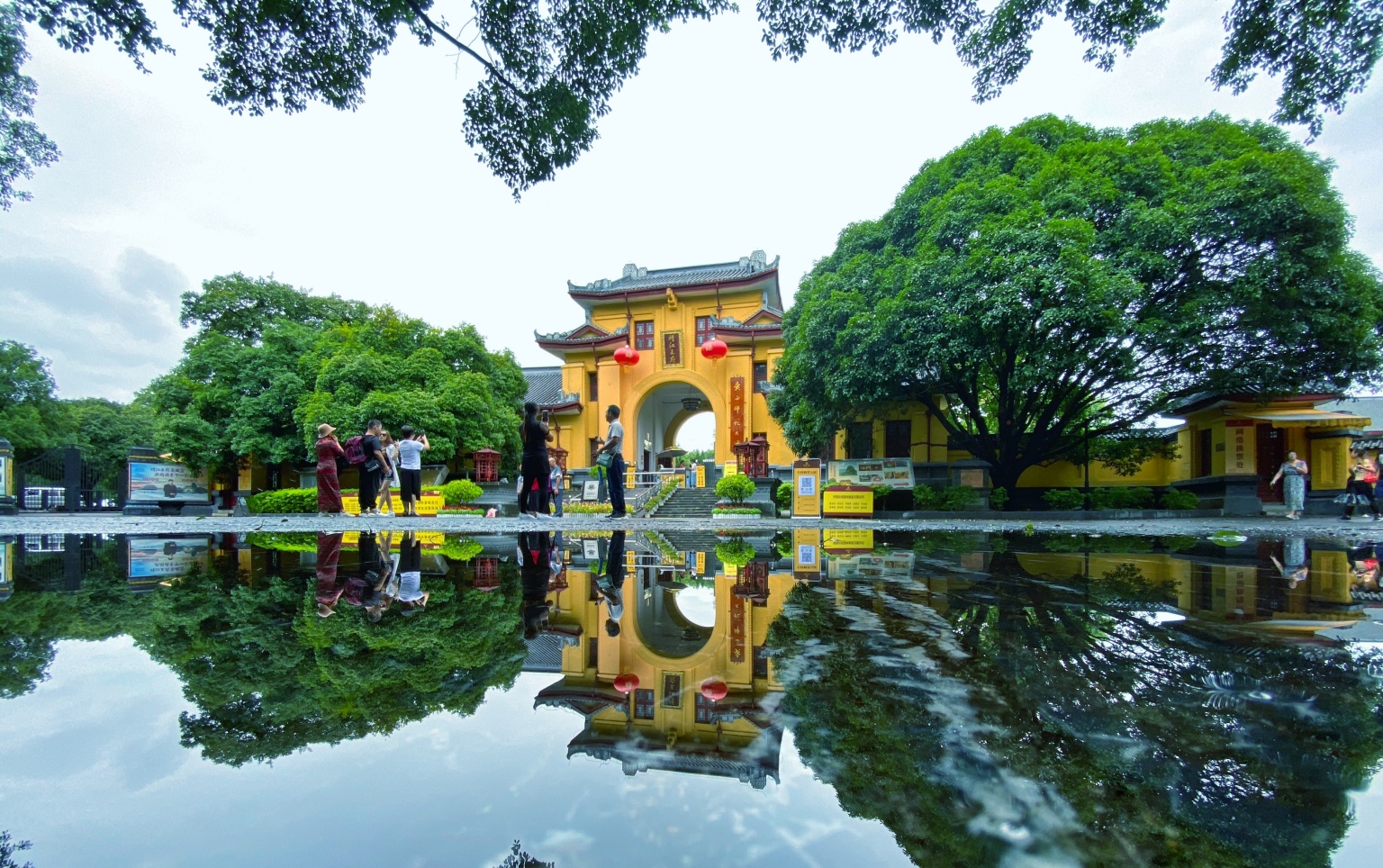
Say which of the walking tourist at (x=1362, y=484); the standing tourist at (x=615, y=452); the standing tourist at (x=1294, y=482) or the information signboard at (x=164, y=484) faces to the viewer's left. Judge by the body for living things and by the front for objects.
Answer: the standing tourist at (x=615, y=452)

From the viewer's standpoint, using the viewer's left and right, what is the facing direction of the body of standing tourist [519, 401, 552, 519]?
facing away from the viewer

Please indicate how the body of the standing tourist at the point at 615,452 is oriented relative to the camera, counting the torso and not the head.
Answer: to the viewer's left

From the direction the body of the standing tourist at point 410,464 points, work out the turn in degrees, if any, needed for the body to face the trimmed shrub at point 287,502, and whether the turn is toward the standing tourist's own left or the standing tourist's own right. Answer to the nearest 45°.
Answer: approximately 45° to the standing tourist's own left

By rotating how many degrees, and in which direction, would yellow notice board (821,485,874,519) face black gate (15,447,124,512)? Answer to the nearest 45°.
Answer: approximately 90° to its right

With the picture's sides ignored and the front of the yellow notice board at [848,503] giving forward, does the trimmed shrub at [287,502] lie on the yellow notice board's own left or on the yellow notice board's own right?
on the yellow notice board's own right

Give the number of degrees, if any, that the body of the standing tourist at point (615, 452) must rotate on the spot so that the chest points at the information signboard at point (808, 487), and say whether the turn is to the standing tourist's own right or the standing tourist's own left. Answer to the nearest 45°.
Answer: approximately 135° to the standing tourist's own right

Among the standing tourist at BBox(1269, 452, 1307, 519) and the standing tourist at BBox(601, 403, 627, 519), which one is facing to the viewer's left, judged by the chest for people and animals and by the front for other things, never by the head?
the standing tourist at BBox(601, 403, 627, 519)

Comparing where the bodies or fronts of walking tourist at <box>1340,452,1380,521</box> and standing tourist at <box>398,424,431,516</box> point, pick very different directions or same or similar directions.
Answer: very different directions

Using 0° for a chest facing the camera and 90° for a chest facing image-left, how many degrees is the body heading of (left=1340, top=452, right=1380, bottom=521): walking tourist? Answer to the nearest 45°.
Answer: approximately 0°

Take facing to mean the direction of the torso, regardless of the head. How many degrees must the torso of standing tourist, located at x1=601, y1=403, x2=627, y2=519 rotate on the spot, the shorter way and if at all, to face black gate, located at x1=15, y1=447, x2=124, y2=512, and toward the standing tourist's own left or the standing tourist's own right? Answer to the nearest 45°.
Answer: approximately 45° to the standing tourist's own right

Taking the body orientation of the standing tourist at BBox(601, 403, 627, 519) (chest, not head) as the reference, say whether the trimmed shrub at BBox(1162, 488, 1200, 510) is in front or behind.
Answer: behind
